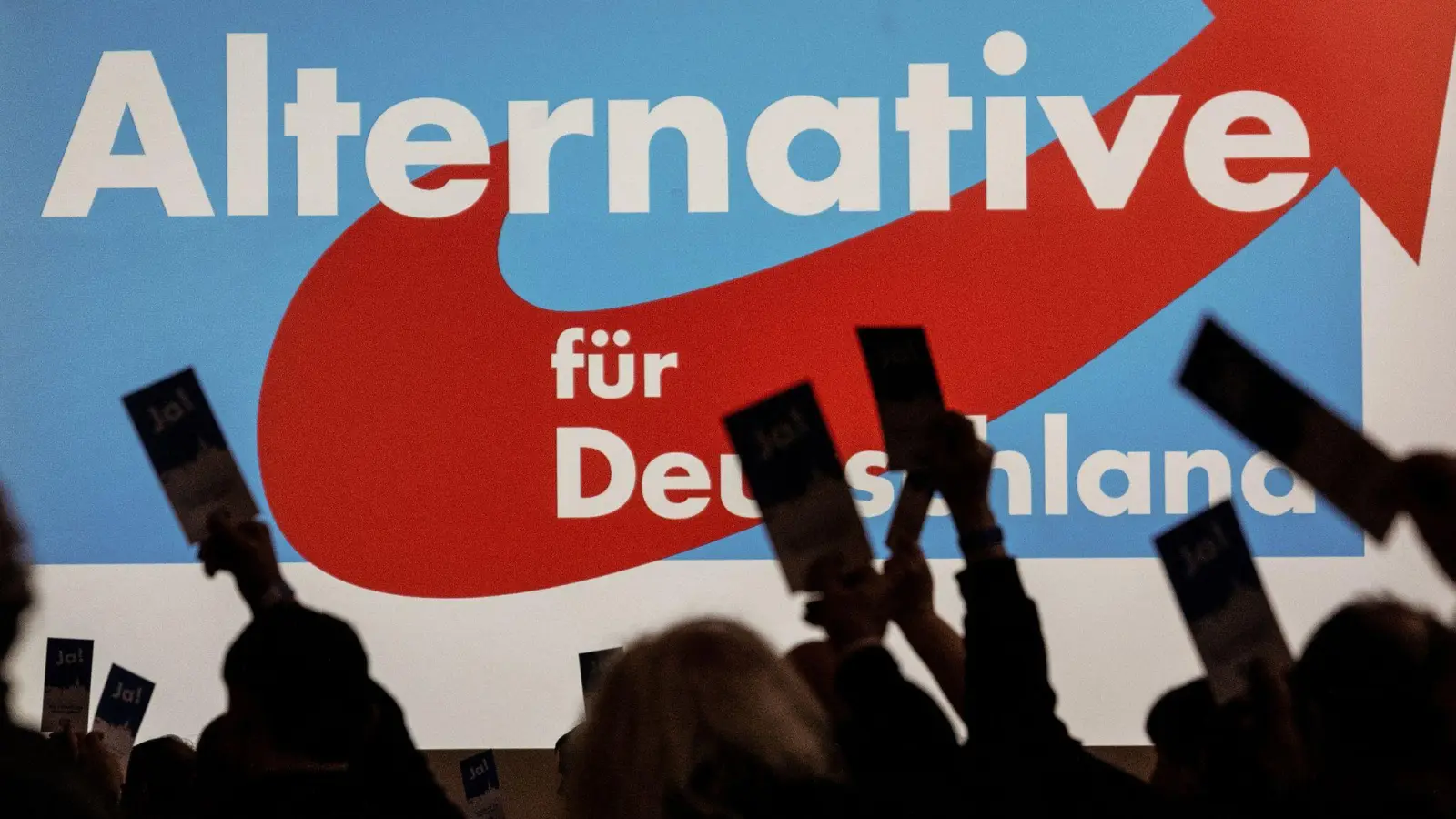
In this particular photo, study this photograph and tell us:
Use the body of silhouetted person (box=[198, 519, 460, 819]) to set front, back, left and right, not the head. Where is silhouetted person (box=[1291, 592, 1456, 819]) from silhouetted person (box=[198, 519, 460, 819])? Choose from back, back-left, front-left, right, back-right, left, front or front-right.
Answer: back-right

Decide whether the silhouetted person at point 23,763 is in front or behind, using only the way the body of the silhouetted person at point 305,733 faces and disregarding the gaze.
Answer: behind

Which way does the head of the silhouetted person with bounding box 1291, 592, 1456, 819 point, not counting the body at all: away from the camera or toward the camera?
away from the camera

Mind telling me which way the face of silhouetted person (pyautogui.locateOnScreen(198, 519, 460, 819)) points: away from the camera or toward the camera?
away from the camera

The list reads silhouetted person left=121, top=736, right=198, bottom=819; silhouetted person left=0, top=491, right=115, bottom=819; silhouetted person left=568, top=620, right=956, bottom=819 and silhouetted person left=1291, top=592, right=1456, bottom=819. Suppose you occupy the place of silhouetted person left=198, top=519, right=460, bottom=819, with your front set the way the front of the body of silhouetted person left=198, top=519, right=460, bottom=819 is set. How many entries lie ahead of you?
1

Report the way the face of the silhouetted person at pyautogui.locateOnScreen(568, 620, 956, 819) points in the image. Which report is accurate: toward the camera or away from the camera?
away from the camera

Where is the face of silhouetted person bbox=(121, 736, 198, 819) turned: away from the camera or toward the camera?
away from the camera

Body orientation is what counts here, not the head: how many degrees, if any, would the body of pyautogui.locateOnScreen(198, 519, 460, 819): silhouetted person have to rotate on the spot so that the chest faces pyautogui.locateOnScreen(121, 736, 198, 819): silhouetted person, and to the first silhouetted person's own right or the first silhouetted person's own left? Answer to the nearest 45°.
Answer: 0° — they already face them

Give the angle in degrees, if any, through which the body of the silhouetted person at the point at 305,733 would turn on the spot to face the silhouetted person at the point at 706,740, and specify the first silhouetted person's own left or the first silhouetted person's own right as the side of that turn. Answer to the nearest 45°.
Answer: approximately 135° to the first silhouetted person's own right

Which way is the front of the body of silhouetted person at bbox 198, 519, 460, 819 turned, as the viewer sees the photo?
away from the camera

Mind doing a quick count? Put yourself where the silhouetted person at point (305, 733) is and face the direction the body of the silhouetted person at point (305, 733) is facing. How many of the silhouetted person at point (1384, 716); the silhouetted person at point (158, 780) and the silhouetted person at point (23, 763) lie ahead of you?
1
